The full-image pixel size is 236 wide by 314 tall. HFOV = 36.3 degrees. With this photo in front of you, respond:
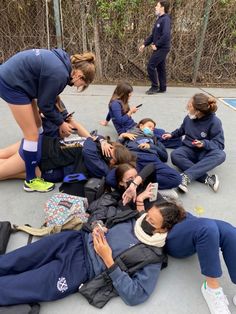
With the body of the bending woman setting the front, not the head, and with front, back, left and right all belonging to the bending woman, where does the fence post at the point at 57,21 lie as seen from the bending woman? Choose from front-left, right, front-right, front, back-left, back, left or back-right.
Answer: left

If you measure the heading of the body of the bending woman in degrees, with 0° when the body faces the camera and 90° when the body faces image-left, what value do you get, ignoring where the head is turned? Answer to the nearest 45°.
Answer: approximately 270°

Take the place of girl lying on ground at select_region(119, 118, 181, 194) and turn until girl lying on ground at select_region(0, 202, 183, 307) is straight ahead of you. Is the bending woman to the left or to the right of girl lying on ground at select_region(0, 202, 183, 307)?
right

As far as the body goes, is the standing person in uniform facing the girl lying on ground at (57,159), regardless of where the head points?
no

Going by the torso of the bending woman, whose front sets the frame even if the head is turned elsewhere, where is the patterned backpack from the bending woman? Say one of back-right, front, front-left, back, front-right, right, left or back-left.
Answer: right
